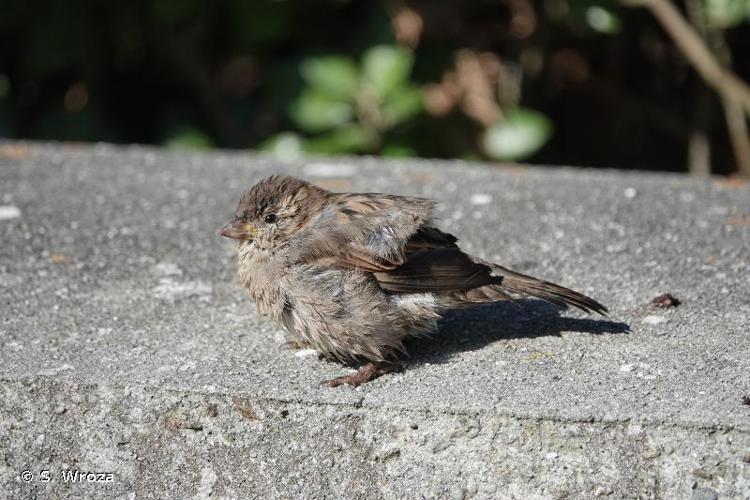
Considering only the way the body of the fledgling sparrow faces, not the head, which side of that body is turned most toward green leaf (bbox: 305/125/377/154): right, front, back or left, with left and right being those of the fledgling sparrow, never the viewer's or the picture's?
right

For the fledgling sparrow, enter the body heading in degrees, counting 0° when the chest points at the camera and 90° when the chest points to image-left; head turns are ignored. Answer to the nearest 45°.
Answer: approximately 90°

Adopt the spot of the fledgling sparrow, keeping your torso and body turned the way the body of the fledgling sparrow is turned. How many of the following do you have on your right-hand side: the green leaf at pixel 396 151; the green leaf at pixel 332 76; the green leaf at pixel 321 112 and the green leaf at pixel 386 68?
4

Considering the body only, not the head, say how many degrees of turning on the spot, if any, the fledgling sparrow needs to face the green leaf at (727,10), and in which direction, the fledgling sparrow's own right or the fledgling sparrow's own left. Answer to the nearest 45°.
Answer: approximately 135° to the fledgling sparrow's own right

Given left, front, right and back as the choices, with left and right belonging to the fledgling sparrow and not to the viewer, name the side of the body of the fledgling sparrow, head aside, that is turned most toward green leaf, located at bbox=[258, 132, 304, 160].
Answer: right

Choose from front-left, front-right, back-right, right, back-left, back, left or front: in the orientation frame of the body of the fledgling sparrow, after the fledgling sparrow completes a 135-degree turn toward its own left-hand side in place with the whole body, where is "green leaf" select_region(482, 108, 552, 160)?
back-left
